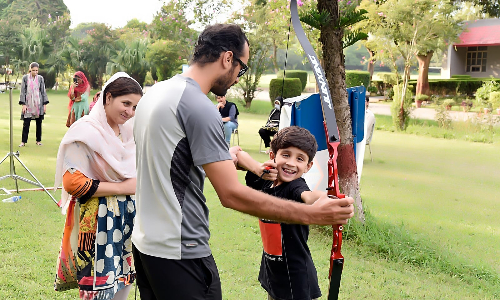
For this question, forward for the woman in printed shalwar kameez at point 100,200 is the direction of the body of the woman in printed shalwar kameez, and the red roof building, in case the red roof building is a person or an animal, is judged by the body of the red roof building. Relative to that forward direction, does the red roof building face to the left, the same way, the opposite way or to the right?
to the right

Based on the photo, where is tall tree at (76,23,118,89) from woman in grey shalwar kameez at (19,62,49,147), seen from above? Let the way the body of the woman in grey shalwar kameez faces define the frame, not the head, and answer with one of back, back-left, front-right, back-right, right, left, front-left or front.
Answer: back

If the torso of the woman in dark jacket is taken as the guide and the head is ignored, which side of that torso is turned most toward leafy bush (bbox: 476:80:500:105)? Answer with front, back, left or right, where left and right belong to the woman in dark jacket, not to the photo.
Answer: back

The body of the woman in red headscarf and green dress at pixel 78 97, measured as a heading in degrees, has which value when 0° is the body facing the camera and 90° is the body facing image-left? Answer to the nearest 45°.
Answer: approximately 45°

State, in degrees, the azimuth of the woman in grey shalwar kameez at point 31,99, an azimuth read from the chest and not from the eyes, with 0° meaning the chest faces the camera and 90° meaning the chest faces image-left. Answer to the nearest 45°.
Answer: approximately 0°

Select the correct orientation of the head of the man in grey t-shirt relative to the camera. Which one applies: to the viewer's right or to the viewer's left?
to the viewer's right

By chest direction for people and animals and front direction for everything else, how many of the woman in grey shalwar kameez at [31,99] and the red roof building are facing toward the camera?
2
